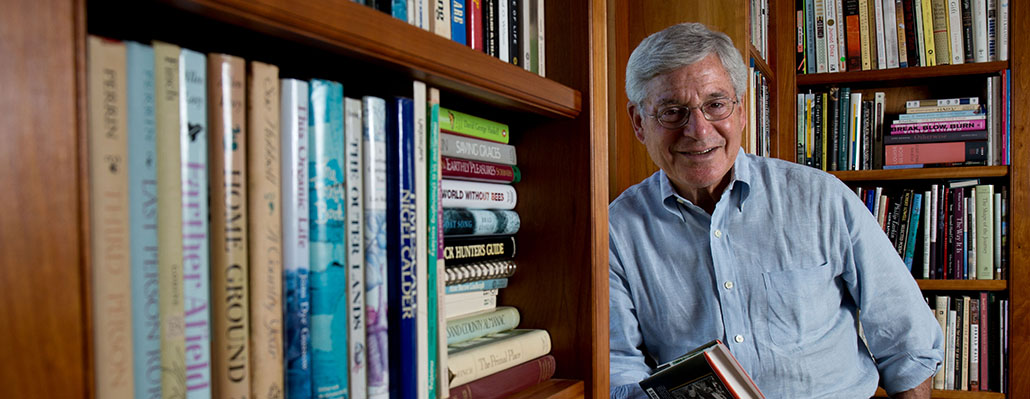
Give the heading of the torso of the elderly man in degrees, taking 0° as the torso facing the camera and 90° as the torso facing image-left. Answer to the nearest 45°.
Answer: approximately 0°

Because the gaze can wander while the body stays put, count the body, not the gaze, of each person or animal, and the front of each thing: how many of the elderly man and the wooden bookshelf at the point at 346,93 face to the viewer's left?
0

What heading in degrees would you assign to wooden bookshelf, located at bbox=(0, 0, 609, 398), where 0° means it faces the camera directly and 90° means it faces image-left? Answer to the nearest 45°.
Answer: approximately 315°

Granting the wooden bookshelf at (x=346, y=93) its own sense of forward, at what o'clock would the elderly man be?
The elderly man is roughly at 9 o'clock from the wooden bookshelf.

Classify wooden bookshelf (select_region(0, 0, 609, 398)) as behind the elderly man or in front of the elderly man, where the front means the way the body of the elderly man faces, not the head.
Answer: in front
